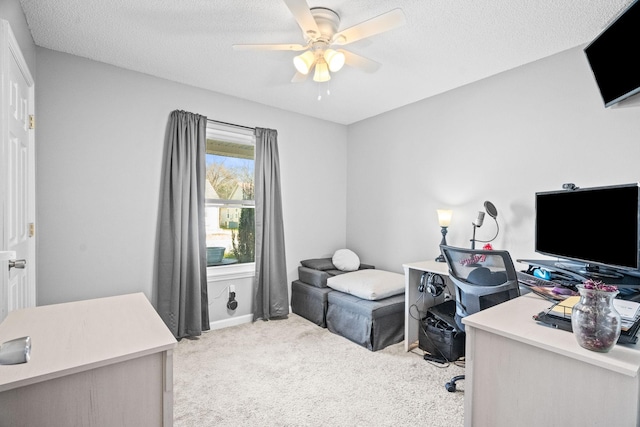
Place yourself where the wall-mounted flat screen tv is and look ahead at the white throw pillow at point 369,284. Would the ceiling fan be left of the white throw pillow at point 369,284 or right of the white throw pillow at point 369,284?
left

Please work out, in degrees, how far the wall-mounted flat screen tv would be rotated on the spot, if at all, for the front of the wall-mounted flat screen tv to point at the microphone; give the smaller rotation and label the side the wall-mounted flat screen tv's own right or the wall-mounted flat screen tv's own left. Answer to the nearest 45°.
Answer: approximately 90° to the wall-mounted flat screen tv's own right

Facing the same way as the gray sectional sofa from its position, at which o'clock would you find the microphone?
The microphone is roughly at 11 o'clock from the gray sectional sofa.

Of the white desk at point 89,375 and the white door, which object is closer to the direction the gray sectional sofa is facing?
the white desk

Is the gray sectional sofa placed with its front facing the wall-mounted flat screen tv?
yes

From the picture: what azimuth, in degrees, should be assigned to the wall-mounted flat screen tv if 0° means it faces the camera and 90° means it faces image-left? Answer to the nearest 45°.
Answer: approximately 45°
